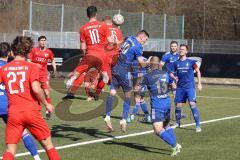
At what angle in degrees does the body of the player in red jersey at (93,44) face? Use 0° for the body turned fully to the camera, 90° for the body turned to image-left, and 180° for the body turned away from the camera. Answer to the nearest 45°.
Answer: approximately 180°

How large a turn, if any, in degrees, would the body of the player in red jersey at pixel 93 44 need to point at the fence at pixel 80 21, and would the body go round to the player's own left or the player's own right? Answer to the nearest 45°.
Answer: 0° — they already face it

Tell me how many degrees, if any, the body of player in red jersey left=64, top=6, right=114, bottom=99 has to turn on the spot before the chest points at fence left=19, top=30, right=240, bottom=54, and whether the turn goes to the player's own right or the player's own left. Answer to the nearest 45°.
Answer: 0° — they already face it

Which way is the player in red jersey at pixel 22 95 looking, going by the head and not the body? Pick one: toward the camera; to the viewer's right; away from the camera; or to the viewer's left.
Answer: away from the camera
